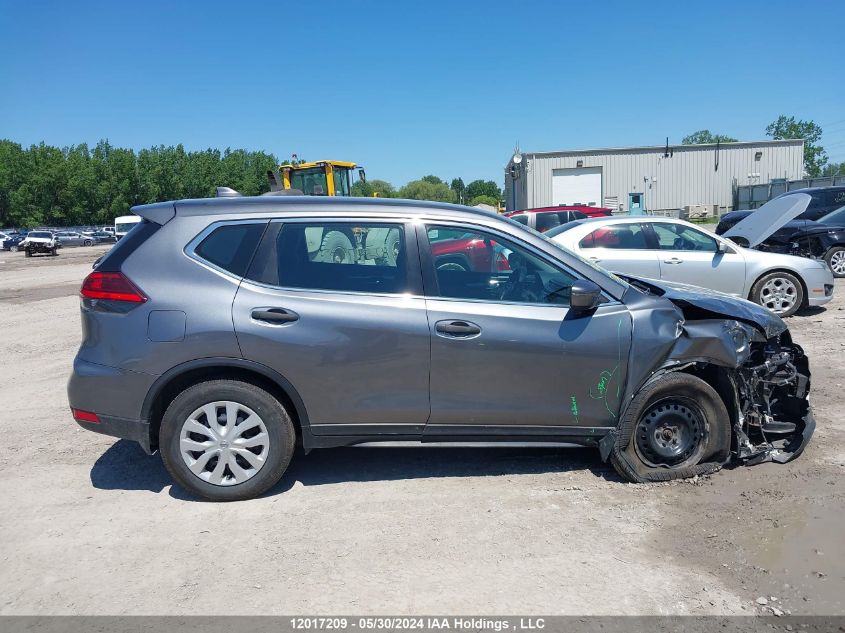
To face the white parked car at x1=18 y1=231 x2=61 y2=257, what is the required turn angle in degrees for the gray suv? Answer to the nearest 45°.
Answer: approximately 135° to its left

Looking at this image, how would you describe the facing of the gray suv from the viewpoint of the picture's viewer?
facing to the right of the viewer

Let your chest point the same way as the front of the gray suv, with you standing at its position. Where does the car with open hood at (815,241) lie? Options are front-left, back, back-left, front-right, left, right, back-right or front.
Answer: front-left

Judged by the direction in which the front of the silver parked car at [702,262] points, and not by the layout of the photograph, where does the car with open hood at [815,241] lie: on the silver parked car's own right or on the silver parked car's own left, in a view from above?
on the silver parked car's own left

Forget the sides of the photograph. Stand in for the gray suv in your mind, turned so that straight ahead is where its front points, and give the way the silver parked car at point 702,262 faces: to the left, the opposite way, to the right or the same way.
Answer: the same way

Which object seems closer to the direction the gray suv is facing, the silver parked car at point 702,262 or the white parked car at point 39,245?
the silver parked car

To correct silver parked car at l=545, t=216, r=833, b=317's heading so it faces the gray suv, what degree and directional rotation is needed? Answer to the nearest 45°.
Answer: approximately 90° to its right

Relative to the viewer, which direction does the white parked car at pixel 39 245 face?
toward the camera

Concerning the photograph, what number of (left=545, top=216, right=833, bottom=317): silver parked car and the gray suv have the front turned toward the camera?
0

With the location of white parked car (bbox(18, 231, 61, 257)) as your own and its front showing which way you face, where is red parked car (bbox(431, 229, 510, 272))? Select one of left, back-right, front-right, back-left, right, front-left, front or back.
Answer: front

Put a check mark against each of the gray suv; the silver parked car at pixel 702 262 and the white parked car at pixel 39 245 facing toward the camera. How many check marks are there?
1

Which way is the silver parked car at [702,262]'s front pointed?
to the viewer's right

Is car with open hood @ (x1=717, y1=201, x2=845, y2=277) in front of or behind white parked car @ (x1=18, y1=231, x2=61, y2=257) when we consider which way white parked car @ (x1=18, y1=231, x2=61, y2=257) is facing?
in front

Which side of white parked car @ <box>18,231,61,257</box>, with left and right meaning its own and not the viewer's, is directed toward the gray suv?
front

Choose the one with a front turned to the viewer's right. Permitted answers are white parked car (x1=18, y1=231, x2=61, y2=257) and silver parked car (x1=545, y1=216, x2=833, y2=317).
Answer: the silver parked car

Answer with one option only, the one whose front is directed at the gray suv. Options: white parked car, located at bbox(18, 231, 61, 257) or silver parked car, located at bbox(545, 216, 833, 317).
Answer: the white parked car
